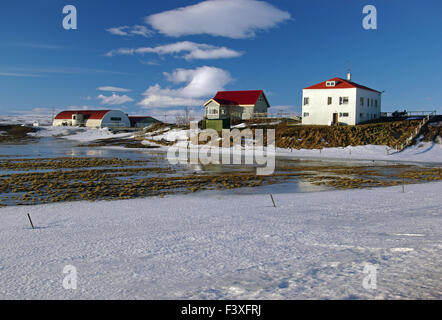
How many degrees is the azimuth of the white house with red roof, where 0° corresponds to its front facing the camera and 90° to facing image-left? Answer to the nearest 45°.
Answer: approximately 0°
